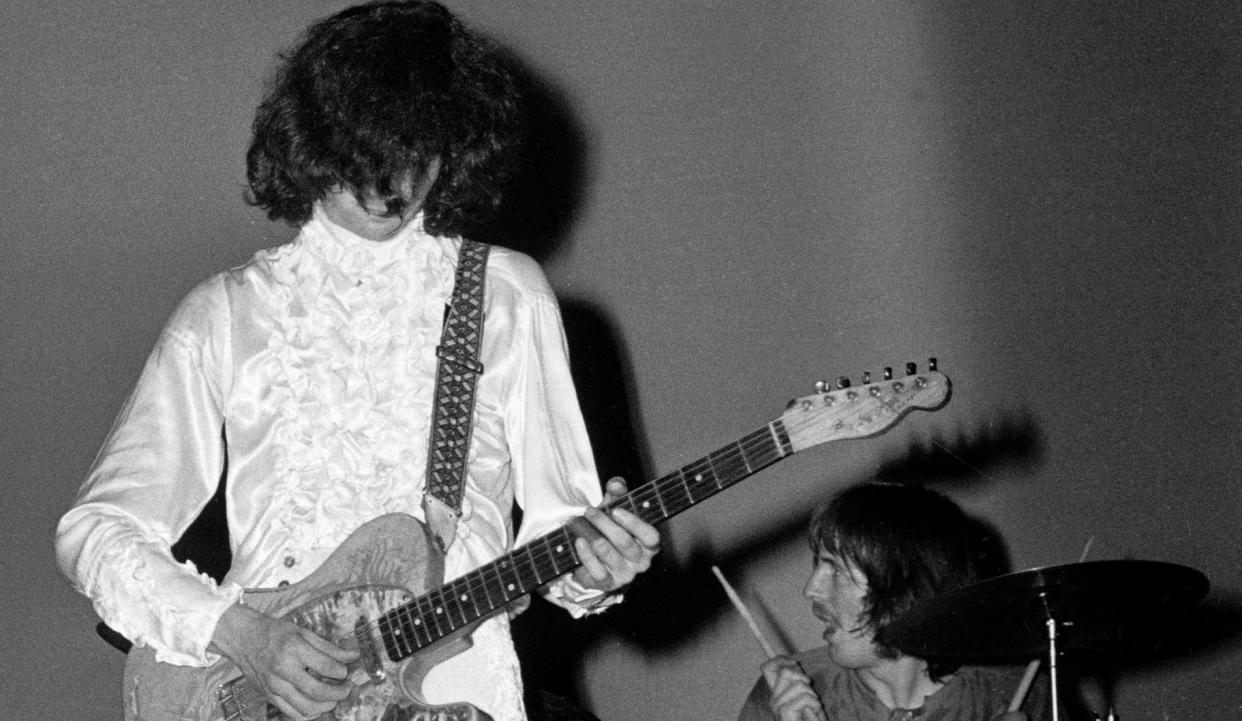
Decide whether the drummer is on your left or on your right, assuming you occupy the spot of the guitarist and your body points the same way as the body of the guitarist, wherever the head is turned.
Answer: on your left

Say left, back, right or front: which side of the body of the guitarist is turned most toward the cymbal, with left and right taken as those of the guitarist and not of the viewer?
left

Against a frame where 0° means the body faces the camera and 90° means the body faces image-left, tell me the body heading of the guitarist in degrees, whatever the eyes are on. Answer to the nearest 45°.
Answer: approximately 0°
